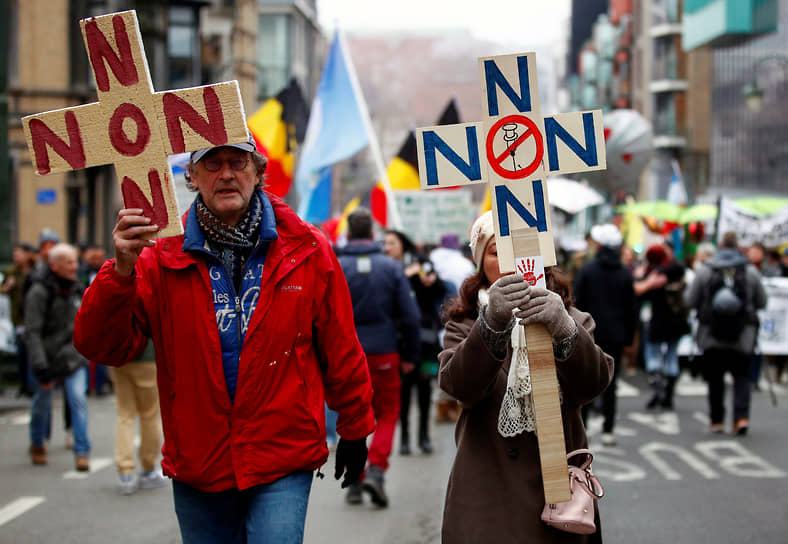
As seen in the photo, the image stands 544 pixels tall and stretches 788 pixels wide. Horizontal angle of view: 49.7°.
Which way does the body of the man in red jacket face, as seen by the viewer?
toward the camera

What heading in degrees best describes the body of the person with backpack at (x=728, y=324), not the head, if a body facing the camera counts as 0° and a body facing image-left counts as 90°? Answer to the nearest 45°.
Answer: approximately 180°

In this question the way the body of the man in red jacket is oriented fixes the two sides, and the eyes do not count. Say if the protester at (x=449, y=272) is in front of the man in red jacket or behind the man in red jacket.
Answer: behind

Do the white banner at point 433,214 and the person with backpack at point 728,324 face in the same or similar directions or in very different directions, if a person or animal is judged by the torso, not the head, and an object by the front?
very different directions

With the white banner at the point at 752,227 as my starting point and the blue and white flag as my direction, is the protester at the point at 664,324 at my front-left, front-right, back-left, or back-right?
front-left

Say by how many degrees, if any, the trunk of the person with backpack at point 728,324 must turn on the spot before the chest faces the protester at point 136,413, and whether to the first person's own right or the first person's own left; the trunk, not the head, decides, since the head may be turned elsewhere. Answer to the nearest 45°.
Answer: approximately 135° to the first person's own left

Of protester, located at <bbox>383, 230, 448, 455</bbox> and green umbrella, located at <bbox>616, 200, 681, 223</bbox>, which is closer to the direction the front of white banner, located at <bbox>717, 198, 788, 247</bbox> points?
the protester

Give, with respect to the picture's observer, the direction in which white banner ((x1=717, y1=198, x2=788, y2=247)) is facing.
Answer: facing the viewer

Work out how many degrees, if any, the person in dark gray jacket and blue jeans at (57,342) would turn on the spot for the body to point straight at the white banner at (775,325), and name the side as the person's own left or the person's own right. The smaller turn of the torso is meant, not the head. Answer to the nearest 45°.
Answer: approximately 45° to the person's own left

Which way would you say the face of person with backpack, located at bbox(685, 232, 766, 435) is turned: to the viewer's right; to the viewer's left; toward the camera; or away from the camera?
away from the camera

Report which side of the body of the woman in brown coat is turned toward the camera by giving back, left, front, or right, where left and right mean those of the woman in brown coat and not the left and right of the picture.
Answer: front
